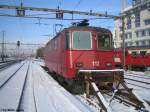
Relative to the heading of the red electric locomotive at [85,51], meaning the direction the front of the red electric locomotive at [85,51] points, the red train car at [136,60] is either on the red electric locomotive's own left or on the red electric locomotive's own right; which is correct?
on the red electric locomotive's own left

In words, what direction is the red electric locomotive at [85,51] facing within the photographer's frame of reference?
facing the viewer and to the right of the viewer
